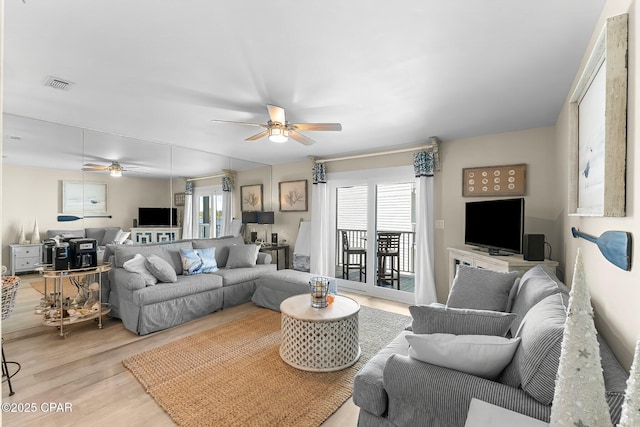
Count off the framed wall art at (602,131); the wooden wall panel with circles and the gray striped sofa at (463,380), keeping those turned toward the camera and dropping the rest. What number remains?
1

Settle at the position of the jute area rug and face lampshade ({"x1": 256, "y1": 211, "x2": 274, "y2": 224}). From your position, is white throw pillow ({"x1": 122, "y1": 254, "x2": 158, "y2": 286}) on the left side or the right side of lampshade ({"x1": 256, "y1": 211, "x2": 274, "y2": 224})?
left

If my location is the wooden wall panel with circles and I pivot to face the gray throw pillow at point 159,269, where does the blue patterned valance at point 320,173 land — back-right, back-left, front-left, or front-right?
front-right

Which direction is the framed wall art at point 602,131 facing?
to the viewer's left

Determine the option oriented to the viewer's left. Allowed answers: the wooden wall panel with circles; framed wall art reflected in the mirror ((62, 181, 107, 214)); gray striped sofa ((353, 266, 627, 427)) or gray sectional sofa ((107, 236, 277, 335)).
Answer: gray striped sofa ((353, 266, 627, 427))

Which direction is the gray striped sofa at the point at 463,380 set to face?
to the viewer's left

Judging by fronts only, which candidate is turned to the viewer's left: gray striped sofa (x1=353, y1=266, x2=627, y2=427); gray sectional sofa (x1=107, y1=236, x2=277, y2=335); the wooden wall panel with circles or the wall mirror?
gray striped sofa (x1=353, y1=266, x2=627, y2=427)

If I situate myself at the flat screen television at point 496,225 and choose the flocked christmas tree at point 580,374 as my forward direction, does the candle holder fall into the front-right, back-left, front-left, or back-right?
front-right

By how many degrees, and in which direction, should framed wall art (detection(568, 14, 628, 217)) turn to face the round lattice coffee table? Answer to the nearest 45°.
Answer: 0° — it already faces it

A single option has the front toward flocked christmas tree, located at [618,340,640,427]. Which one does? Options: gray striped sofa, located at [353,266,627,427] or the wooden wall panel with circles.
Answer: the wooden wall panel with circles

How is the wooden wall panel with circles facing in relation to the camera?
toward the camera

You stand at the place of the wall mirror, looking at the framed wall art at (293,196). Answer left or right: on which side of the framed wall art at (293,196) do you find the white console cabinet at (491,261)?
right

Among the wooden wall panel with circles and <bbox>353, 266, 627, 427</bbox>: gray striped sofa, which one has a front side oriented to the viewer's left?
the gray striped sofa

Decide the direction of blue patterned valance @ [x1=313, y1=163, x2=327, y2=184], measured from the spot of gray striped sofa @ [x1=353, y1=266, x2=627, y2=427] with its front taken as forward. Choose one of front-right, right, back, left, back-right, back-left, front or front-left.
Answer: front-right

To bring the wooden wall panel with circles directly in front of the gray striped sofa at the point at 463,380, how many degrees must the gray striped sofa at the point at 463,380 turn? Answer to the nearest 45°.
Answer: approximately 90° to its right

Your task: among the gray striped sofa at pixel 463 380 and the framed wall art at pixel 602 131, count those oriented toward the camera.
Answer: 0
